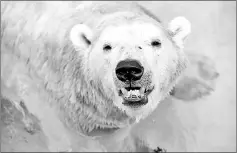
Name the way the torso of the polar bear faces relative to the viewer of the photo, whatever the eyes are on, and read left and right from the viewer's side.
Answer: facing the viewer and to the right of the viewer
